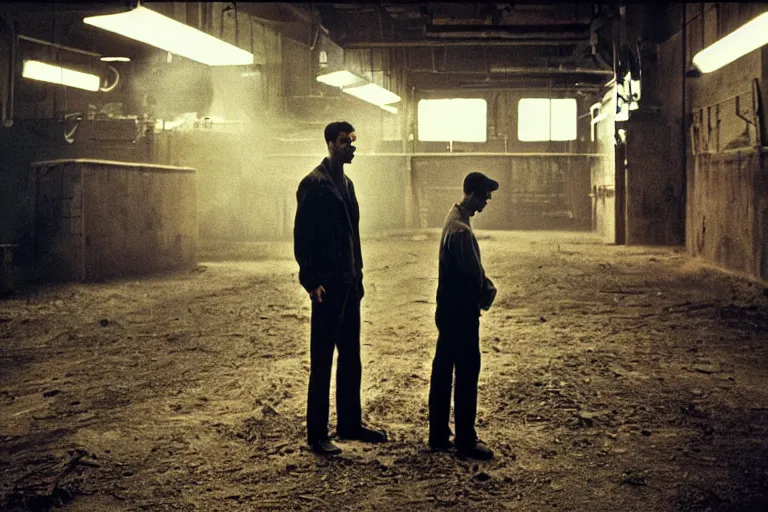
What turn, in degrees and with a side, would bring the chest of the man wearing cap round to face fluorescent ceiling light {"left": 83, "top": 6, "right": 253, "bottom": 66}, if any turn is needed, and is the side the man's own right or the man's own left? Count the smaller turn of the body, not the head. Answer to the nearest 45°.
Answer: approximately 135° to the man's own left

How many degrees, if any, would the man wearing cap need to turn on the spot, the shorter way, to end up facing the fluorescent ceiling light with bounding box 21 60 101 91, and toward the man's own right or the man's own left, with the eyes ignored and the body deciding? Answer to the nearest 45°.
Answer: approximately 135° to the man's own left

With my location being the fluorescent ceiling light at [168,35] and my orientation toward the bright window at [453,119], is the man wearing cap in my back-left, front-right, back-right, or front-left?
back-right

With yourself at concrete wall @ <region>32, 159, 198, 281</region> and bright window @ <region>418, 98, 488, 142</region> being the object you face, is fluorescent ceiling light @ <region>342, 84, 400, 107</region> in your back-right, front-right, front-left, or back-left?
front-right

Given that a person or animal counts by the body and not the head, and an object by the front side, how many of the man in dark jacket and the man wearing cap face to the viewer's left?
0

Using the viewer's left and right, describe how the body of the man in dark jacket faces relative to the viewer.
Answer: facing the viewer and to the right of the viewer

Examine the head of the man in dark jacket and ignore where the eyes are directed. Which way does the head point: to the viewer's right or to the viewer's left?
to the viewer's right

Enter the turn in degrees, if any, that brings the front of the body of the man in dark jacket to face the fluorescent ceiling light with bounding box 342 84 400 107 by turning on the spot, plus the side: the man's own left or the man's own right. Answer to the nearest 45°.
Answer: approximately 135° to the man's own left

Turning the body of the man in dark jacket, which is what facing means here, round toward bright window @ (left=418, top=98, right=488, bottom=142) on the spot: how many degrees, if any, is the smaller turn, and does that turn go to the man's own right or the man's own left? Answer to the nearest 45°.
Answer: approximately 135° to the man's own left

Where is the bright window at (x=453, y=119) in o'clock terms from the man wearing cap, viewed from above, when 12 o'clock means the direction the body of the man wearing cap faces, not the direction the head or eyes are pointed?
The bright window is roughly at 9 o'clock from the man wearing cap.
